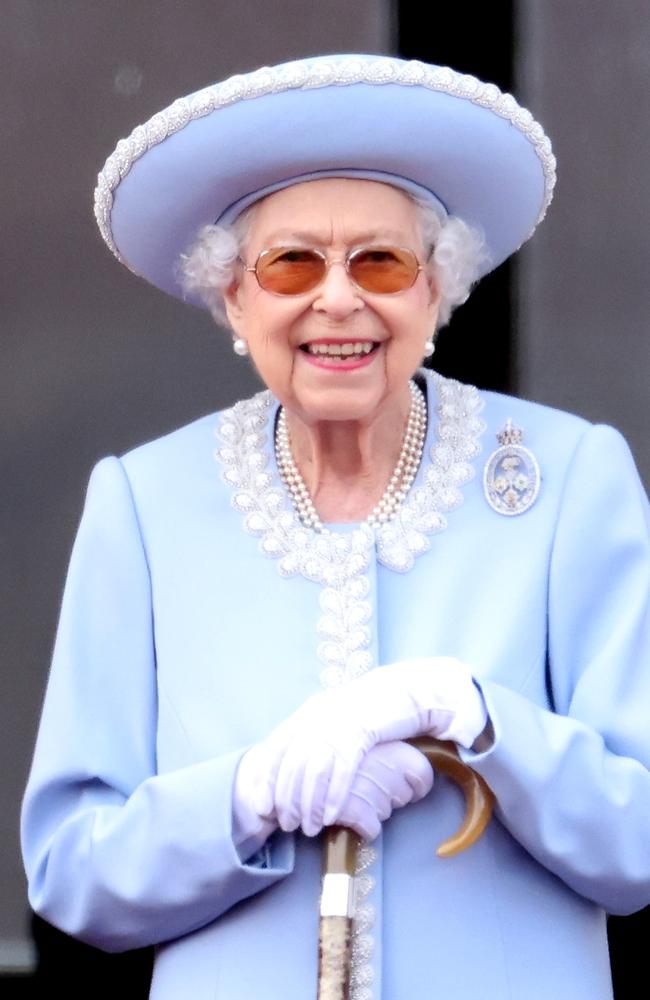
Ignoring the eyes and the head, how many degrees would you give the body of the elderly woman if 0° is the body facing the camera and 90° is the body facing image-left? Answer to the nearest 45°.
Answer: approximately 0°
